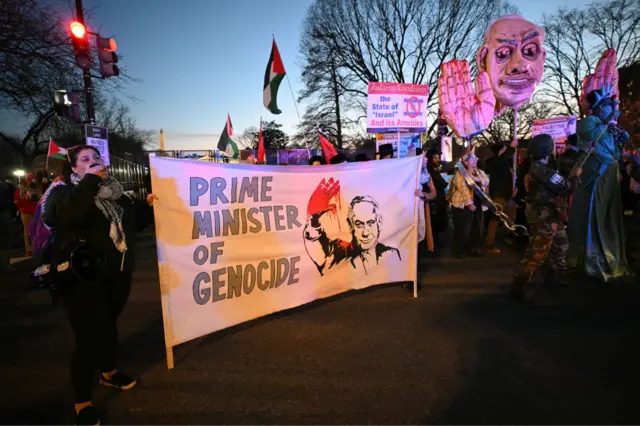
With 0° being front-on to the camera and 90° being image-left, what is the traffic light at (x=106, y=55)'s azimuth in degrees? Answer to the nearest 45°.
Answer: approximately 315°

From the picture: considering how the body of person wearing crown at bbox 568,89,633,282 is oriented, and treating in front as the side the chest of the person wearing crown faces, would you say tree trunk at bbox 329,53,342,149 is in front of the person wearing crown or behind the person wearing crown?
behind

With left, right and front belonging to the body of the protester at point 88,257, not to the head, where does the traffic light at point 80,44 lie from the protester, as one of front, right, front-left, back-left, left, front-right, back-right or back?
back-left

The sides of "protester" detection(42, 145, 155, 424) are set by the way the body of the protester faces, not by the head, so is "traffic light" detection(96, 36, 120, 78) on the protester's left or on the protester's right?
on the protester's left
